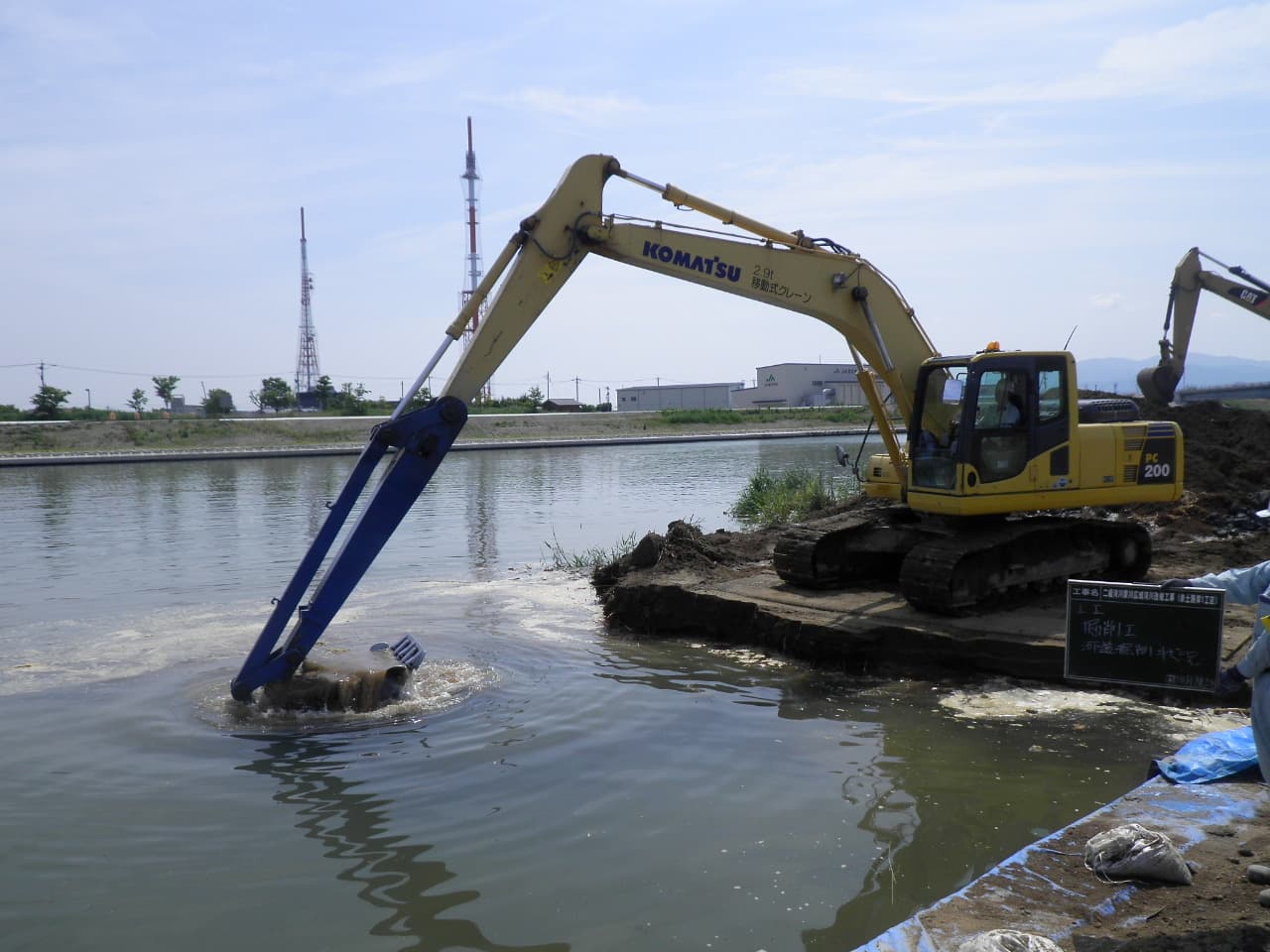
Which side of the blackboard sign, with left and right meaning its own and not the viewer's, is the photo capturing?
front

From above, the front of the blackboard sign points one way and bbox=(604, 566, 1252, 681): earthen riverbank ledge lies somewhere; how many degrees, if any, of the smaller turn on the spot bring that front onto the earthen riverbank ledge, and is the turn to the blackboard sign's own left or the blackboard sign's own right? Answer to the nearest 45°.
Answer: approximately 135° to the blackboard sign's own right

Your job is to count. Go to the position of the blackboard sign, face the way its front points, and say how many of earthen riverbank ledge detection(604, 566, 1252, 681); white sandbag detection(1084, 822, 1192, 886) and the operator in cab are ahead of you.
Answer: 1

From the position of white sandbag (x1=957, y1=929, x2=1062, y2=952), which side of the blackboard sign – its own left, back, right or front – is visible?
front

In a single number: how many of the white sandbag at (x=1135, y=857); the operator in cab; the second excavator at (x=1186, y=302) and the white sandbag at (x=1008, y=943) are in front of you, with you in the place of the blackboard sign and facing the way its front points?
2

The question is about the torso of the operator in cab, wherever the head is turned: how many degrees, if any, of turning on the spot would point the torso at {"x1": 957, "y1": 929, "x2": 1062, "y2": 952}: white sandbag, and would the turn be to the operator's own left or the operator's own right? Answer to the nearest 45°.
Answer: approximately 45° to the operator's own left

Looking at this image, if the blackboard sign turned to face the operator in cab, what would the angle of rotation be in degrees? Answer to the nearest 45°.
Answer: approximately 180°

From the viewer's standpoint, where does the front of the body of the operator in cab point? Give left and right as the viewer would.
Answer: facing the viewer and to the left of the viewer

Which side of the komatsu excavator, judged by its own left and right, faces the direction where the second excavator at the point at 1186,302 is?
back

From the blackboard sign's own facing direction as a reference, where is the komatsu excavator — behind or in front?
behind

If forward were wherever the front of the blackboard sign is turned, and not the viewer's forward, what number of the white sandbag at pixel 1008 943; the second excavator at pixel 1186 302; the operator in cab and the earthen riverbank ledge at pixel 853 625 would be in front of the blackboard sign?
1

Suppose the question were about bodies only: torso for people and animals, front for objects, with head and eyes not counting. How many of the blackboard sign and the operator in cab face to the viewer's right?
0

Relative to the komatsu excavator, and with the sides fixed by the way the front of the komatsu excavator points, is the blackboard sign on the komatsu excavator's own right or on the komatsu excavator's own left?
on the komatsu excavator's own left
